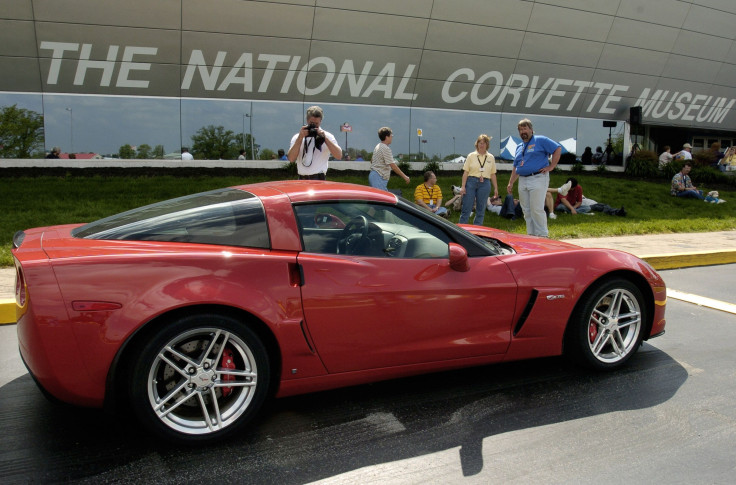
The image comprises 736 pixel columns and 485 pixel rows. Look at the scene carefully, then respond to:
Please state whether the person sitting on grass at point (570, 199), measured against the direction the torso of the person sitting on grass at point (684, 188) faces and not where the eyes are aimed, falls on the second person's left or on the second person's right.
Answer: on the second person's right

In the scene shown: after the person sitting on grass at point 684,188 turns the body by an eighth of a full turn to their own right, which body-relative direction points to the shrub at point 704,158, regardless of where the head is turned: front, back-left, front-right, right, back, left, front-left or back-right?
back

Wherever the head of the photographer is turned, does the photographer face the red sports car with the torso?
yes

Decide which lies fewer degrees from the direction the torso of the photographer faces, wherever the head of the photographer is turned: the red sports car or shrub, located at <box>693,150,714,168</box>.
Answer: the red sports car

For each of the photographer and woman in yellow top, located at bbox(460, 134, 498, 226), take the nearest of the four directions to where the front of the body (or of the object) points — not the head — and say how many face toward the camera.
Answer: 2

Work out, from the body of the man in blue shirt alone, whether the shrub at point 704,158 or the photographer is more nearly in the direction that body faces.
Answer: the photographer
